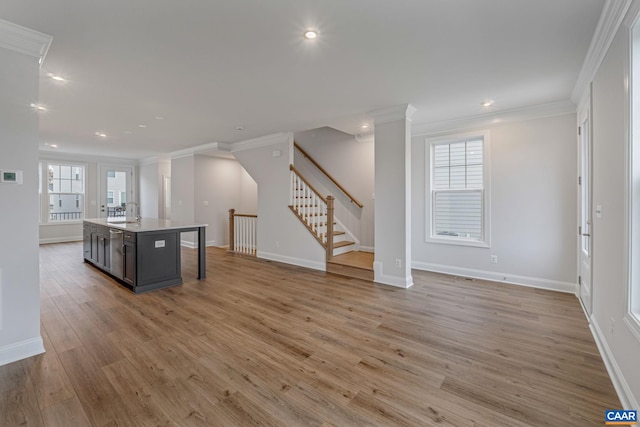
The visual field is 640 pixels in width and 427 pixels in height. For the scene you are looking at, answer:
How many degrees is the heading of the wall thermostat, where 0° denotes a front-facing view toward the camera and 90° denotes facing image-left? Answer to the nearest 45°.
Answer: approximately 0°

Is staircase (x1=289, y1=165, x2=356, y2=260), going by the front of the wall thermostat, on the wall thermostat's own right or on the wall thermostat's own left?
on the wall thermostat's own left

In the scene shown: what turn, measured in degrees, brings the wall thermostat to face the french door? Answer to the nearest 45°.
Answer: approximately 180°

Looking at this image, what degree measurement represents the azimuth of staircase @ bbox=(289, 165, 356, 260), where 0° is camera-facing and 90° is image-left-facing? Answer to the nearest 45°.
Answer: approximately 315°

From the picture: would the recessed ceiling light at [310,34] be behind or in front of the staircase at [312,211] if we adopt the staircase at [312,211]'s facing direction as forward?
in front

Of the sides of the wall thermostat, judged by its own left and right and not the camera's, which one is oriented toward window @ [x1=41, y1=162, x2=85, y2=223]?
back

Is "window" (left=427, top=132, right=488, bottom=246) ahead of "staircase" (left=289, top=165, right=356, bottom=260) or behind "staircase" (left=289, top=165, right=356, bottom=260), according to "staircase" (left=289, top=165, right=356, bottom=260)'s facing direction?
ahead

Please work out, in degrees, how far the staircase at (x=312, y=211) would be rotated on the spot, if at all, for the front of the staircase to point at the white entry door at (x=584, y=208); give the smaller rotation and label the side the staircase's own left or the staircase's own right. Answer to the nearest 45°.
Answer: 0° — it already faces it

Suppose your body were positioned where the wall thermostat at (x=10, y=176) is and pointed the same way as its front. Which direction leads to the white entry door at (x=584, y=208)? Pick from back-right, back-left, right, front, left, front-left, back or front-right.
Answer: front-left

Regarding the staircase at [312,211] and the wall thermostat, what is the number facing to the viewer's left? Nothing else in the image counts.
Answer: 0

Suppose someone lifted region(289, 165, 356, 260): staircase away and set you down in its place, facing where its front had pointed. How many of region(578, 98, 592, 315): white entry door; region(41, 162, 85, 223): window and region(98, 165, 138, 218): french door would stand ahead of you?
1

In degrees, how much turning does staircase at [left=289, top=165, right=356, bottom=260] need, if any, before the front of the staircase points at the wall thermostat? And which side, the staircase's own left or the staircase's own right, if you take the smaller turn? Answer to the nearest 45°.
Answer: approximately 90° to the staircase's own right

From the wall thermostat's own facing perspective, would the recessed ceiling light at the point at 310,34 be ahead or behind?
ahead

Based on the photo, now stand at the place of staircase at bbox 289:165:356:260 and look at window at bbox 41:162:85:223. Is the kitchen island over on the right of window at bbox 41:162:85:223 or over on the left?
left

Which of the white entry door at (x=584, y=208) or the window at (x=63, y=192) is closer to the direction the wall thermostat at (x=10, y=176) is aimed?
the white entry door
